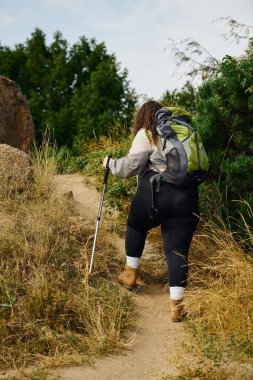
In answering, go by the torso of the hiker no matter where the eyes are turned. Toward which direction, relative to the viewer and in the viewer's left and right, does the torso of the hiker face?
facing away from the viewer and to the left of the viewer

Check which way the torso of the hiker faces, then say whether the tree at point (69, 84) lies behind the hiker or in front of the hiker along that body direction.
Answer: in front

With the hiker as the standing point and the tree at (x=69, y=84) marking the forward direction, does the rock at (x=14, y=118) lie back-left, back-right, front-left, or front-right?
front-left

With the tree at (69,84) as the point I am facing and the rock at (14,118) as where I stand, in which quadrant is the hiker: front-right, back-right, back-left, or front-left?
back-right

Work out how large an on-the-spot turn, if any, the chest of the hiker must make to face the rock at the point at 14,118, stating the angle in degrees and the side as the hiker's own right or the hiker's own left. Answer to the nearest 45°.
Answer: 0° — they already face it

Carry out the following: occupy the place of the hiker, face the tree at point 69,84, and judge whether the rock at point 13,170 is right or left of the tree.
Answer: left
